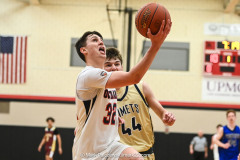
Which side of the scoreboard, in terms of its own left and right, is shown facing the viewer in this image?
front

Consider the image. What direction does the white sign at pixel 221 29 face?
toward the camera

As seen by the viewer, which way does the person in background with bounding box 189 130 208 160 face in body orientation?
toward the camera

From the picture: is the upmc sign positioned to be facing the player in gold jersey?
yes

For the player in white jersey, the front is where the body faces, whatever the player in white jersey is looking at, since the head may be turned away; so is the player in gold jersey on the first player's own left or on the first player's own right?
on the first player's own left

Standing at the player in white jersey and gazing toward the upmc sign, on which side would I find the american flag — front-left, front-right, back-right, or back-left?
front-left

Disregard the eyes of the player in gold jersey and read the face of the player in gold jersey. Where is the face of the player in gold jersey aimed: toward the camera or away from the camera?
toward the camera

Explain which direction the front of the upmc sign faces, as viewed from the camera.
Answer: facing the viewer

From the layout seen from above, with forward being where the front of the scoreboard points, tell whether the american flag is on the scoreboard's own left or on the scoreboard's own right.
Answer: on the scoreboard's own right
